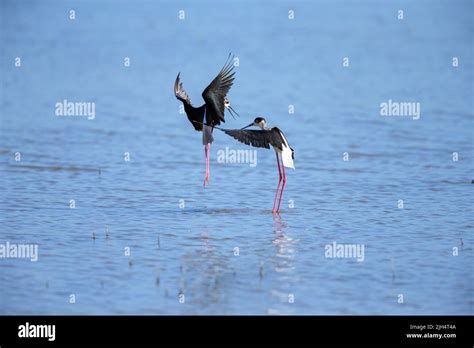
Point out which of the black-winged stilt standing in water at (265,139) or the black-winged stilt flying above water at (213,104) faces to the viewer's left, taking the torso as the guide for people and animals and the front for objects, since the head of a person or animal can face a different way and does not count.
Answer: the black-winged stilt standing in water at (265,139)

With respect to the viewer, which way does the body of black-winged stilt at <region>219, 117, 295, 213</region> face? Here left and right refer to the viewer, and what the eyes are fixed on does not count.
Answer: facing to the left of the viewer

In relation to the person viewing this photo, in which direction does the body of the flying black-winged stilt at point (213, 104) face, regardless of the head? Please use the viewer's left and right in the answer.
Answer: facing away from the viewer and to the right of the viewer

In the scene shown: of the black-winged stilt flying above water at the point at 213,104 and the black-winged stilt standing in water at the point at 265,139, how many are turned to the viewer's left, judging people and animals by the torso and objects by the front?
1
